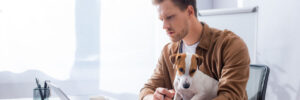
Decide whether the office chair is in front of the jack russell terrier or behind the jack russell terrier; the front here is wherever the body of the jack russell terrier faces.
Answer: behind

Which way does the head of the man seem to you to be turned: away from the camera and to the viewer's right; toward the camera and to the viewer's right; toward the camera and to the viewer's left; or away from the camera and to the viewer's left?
toward the camera and to the viewer's left

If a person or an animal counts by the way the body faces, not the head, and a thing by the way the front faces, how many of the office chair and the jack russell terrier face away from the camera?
0

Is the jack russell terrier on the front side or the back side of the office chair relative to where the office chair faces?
on the front side

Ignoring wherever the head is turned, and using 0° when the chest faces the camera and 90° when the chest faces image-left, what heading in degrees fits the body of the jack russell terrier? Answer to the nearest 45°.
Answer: approximately 45°

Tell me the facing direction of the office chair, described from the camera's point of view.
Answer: facing the viewer and to the left of the viewer
